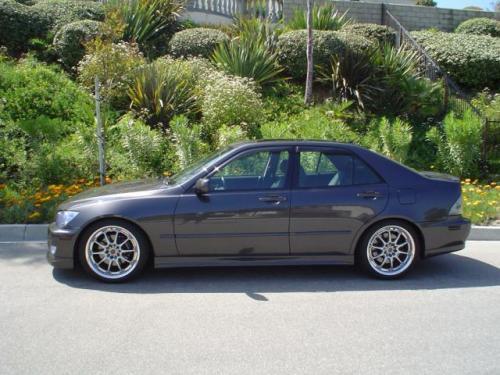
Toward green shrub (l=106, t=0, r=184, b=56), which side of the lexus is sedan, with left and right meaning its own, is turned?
right

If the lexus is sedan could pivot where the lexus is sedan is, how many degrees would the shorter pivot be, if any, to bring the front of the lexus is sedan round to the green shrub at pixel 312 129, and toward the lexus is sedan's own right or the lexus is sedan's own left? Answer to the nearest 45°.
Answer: approximately 90° to the lexus is sedan's own right

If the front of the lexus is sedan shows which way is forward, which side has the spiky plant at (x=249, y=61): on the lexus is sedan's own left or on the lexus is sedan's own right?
on the lexus is sedan's own right

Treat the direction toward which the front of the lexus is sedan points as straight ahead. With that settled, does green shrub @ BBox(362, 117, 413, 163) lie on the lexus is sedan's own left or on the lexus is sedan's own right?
on the lexus is sedan's own right

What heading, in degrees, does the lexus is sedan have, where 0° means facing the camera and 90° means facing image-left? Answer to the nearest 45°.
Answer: approximately 90°

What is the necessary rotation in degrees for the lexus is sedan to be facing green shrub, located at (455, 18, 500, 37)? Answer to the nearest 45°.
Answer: approximately 135° to its right

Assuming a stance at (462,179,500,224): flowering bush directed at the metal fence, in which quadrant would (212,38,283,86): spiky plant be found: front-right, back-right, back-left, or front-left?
front-left

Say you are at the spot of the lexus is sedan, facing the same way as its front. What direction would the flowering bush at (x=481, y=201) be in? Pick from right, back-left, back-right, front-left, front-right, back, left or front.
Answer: back-right

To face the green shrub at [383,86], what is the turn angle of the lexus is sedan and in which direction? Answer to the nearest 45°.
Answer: approximately 90° to its right

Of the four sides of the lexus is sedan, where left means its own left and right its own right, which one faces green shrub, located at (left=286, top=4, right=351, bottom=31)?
right

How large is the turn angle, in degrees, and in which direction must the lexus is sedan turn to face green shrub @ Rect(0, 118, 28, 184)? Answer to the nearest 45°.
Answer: approximately 45° to its right

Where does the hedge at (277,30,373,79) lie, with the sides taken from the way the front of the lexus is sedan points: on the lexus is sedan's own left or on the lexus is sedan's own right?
on the lexus is sedan's own right

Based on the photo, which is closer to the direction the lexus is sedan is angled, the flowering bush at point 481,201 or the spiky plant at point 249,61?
the spiky plant

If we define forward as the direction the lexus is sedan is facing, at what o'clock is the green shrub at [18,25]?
The green shrub is roughly at 2 o'clock from the lexus is sedan.

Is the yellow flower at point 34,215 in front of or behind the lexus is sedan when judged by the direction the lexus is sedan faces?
in front
